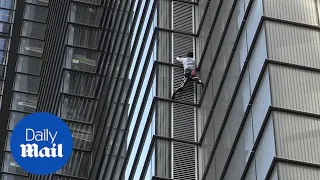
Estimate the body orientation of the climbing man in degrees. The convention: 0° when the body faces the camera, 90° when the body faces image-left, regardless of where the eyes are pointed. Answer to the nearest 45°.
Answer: approximately 180°
